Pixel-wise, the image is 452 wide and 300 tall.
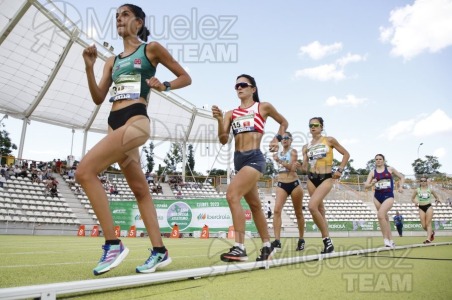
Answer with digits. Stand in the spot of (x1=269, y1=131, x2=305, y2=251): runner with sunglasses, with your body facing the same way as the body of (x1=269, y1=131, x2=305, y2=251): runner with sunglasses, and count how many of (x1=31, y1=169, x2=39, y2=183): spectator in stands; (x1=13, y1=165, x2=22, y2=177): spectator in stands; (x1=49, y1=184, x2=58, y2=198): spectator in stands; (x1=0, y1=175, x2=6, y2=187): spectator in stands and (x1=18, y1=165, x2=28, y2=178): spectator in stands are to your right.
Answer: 5

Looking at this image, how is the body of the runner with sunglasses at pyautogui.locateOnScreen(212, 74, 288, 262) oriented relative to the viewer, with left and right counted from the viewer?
facing the viewer and to the left of the viewer

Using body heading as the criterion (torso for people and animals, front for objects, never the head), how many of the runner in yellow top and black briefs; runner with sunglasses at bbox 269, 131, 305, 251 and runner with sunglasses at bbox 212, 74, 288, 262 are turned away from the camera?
0

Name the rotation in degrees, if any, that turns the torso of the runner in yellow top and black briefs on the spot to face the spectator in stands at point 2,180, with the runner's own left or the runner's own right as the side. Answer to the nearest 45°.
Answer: approximately 90° to the runner's own right

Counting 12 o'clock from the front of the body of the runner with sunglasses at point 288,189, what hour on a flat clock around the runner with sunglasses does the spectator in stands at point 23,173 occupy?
The spectator in stands is roughly at 3 o'clock from the runner with sunglasses.

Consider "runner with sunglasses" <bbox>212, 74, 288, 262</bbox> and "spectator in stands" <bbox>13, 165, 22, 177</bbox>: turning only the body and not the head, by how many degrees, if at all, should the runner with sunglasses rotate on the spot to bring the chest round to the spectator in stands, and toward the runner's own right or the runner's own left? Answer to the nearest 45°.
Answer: approximately 90° to the runner's own right

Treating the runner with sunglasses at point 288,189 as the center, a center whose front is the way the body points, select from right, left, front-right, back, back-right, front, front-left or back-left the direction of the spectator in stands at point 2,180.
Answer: right

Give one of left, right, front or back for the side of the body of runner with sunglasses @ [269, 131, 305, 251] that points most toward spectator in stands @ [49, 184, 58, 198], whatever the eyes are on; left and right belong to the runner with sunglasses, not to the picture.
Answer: right

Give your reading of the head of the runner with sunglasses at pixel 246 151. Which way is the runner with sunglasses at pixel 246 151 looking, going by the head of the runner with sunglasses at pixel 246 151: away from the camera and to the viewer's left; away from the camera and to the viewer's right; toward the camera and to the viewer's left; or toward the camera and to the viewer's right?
toward the camera and to the viewer's left

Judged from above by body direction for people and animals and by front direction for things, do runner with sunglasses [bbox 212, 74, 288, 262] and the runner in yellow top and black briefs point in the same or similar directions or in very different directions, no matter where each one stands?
same or similar directions
